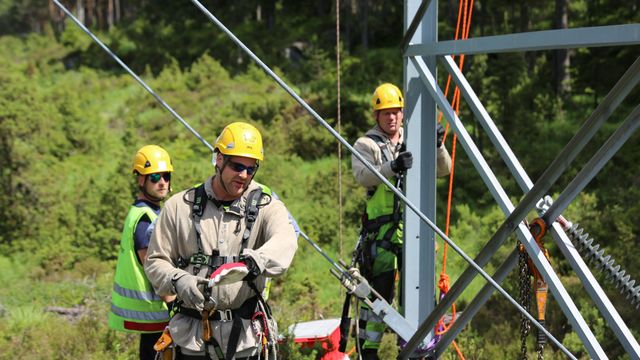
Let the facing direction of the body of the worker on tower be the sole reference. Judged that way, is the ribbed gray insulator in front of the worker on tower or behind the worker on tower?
in front

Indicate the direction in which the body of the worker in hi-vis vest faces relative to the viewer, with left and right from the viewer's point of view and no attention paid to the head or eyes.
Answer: facing to the right of the viewer

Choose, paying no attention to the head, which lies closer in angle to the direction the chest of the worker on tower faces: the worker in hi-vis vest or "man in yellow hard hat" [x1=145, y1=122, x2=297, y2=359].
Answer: the man in yellow hard hat

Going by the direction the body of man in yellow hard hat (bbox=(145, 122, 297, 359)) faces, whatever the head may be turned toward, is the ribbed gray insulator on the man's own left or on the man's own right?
on the man's own left

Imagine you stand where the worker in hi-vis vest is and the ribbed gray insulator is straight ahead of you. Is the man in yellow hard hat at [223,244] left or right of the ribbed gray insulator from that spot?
right

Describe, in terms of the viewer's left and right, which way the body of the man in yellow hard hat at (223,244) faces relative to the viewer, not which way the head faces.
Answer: facing the viewer

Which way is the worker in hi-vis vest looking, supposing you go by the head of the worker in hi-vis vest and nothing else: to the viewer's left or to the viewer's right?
to the viewer's right

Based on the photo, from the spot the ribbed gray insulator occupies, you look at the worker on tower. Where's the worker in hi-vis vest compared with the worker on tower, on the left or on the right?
left

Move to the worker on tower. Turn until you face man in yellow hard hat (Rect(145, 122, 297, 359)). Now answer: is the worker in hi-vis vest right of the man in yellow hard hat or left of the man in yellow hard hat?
right

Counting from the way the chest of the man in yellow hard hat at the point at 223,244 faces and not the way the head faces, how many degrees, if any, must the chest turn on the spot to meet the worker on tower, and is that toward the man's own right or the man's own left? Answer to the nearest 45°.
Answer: approximately 135° to the man's own left
